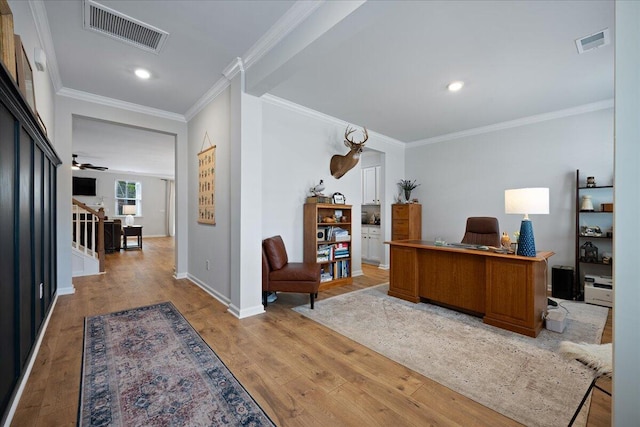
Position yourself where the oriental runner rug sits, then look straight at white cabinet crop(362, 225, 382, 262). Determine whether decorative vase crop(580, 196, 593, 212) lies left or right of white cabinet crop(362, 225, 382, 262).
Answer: right

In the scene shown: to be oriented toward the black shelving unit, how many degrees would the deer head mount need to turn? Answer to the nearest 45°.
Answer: approximately 45° to its left

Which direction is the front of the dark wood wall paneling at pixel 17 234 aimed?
to the viewer's right

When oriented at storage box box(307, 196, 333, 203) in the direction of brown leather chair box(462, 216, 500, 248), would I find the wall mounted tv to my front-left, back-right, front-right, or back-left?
back-left

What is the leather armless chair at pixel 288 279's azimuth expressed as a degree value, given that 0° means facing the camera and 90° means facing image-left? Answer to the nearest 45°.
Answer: approximately 270°

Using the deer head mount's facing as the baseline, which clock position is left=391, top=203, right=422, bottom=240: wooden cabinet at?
The wooden cabinet is roughly at 9 o'clock from the deer head mount.

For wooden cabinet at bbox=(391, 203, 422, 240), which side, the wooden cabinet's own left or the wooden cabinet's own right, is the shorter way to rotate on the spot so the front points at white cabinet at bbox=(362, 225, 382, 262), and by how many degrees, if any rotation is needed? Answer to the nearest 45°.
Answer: approximately 45° to the wooden cabinet's own right

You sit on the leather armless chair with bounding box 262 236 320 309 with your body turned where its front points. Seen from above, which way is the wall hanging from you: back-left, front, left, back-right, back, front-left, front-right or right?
back-left
